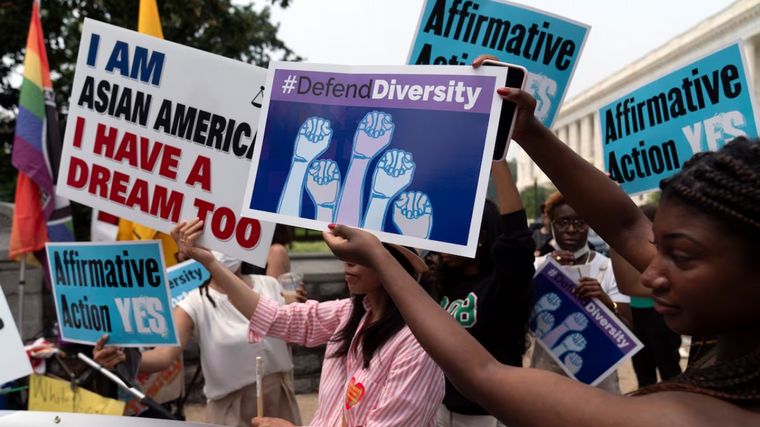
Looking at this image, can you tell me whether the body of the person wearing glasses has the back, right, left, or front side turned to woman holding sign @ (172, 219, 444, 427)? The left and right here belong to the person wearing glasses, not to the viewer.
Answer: front

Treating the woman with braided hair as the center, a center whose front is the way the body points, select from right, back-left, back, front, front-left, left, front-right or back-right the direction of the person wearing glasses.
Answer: right

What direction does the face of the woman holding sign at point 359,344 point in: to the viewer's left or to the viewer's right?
to the viewer's left

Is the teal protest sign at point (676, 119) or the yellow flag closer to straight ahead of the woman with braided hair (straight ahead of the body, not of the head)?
the yellow flag

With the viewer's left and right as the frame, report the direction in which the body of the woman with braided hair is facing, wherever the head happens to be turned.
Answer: facing to the left of the viewer

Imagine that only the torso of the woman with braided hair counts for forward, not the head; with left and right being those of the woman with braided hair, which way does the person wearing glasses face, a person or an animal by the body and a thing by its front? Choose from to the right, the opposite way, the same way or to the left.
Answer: to the left

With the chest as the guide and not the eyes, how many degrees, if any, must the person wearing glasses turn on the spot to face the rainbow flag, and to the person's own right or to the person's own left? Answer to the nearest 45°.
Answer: approximately 90° to the person's own right
